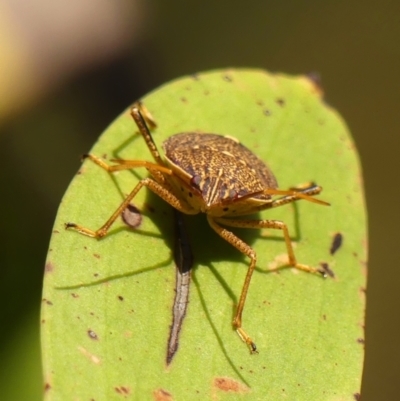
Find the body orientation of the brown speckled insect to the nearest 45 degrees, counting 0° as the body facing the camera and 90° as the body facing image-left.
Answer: approximately 0°
